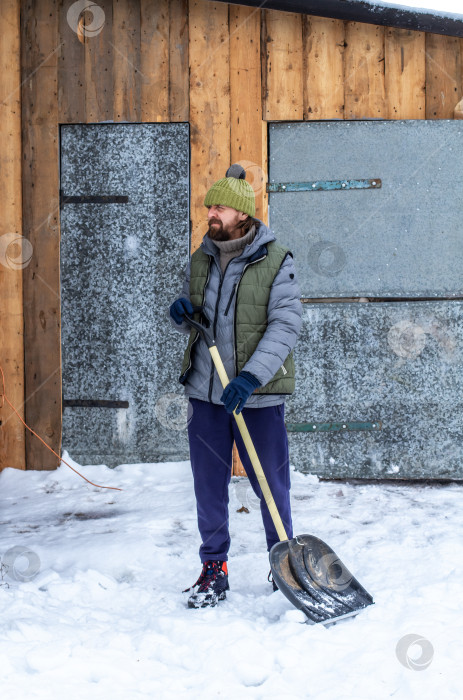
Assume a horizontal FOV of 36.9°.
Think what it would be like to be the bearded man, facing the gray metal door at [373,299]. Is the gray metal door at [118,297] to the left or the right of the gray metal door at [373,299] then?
left

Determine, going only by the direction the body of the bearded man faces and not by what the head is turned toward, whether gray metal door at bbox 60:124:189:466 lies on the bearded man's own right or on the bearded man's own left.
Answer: on the bearded man's own right

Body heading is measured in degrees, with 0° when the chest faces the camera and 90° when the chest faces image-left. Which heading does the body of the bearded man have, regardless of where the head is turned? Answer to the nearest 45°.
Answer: approximately 45°

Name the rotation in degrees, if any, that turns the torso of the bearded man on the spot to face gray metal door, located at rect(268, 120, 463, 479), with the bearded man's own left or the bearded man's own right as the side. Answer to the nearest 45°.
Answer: approximately 180°
